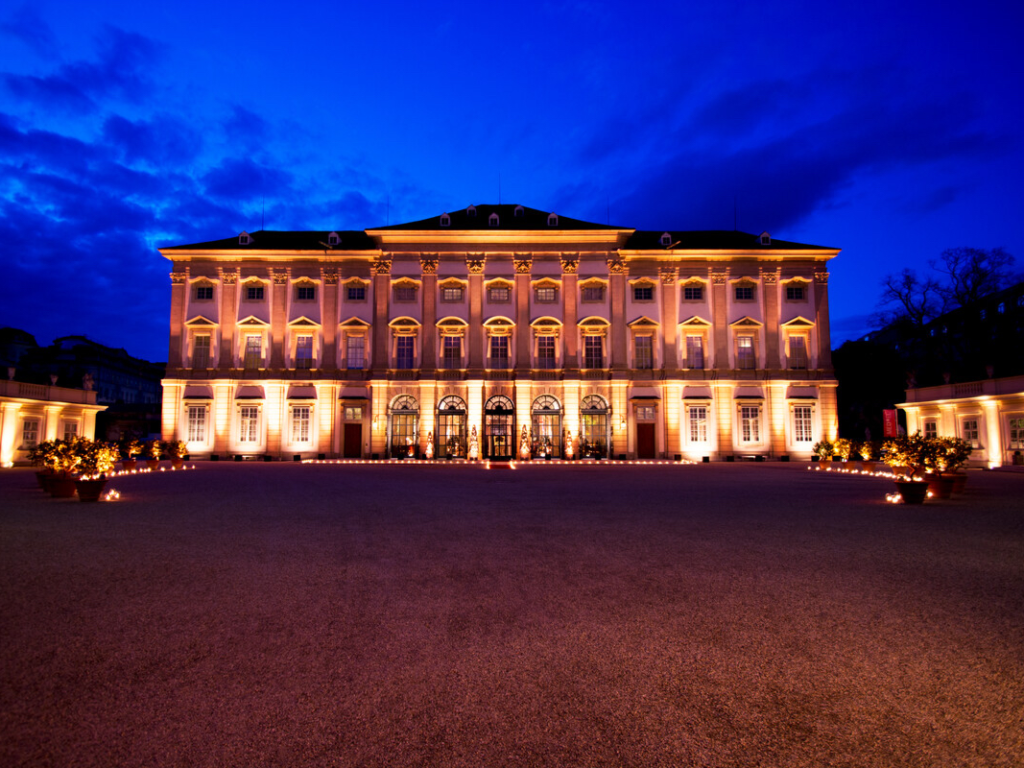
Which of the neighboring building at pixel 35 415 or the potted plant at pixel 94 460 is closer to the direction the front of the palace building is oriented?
the potted plant

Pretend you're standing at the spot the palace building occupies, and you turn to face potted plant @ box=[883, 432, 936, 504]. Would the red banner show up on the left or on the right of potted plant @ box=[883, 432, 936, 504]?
left

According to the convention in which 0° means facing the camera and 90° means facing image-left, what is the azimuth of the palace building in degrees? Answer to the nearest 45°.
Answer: approximately 0°

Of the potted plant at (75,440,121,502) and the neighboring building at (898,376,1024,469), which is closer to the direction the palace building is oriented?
the potted plant

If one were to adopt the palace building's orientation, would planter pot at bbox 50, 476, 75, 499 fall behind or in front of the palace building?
in front

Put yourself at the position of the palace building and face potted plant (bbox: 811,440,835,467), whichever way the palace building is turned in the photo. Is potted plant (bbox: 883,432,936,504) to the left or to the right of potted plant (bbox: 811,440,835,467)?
right

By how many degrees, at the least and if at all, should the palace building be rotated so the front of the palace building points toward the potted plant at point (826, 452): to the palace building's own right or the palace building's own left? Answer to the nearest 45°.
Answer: approximately 45° to the palace building's own left

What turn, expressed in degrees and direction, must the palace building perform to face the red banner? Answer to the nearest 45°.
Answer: approximately 90° to its left

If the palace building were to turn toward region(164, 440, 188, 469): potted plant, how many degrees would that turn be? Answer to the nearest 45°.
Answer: approximately 45° to its right

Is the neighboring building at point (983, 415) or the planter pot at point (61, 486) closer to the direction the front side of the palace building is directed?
the planter pot

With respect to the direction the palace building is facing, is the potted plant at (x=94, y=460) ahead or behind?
ahead
